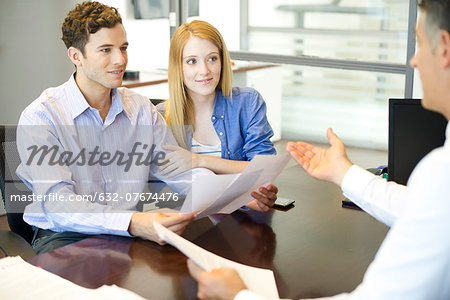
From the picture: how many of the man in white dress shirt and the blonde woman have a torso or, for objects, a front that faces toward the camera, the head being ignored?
1

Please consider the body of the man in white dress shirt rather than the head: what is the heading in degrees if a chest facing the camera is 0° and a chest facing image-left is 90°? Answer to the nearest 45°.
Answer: approximately 135°

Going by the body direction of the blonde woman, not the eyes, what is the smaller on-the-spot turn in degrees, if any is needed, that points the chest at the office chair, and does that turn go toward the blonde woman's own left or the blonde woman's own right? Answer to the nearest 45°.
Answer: approximately 45° to the blonde woman's own right

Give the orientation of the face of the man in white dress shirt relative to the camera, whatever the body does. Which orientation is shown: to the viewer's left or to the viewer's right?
to the viewer's left

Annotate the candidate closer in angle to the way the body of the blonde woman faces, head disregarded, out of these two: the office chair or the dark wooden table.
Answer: the dark wooden table

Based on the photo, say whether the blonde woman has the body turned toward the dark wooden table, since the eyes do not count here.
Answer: yes

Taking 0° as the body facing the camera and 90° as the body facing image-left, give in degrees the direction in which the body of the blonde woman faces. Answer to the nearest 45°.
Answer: approximately 0°
